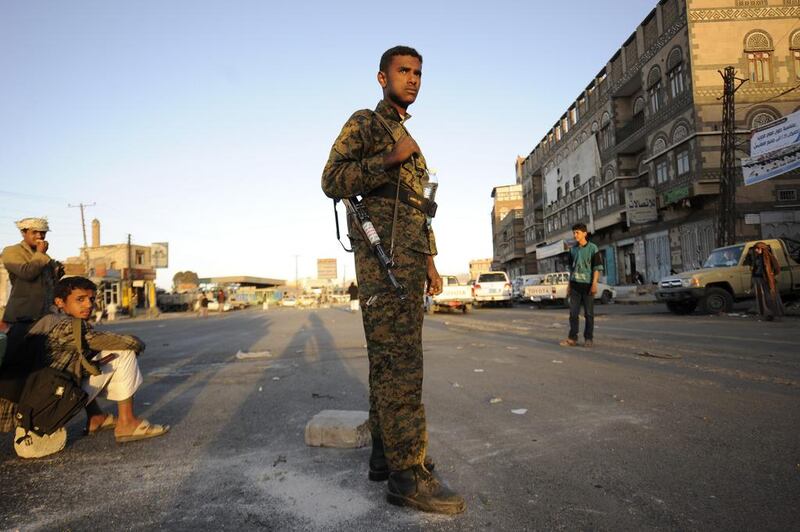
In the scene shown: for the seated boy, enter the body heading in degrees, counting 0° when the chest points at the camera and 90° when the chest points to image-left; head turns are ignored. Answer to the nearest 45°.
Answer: approximately 270°

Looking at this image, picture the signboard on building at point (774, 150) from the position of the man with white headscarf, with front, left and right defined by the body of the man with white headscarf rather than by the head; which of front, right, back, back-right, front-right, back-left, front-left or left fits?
front-left

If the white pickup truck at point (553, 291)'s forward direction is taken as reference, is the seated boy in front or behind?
behind

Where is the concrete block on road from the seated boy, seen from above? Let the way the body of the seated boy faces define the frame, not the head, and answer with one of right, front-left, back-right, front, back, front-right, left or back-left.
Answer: front-right

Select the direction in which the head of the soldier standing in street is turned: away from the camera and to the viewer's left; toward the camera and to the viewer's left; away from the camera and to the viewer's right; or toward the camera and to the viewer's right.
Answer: toward the camera and to the viewer's right

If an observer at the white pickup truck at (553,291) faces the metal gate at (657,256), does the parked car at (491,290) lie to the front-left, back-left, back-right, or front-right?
back-left

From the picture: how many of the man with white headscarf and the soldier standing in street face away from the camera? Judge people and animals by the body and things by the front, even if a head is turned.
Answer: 0

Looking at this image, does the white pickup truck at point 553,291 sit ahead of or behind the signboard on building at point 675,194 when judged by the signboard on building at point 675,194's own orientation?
ahead

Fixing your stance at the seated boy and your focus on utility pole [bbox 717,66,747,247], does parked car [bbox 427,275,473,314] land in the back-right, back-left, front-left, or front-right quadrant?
front-left

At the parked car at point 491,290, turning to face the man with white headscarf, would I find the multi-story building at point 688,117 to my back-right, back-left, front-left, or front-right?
back-left

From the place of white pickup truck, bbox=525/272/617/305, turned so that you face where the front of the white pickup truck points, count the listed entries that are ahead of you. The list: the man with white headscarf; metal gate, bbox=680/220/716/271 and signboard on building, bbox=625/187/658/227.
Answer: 2

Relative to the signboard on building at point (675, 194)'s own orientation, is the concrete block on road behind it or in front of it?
in front

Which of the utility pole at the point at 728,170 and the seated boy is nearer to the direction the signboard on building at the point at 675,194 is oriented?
the seated boy
